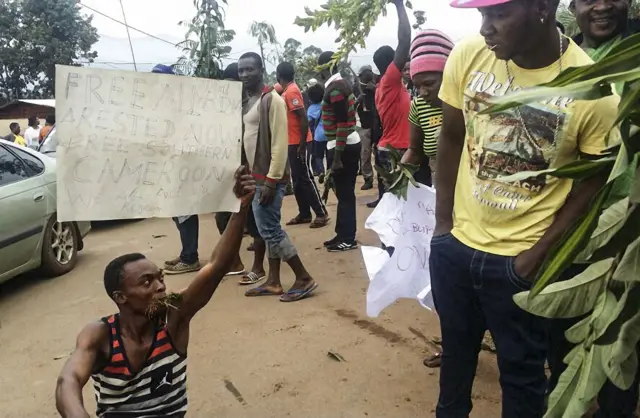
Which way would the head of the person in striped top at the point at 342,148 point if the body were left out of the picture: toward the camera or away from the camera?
away from the camera

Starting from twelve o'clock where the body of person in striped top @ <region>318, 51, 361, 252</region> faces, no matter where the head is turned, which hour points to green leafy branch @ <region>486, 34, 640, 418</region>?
The green leafy branch is roughly at 9 o'clock from the person in striped top.

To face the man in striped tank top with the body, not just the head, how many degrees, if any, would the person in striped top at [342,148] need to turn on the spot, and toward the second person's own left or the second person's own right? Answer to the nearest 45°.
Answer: approximately 90° to the second person's own left

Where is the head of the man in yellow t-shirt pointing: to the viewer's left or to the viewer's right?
to the viewer's left

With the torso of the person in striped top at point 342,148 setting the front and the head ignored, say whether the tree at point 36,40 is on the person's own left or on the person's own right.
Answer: on the person's own right

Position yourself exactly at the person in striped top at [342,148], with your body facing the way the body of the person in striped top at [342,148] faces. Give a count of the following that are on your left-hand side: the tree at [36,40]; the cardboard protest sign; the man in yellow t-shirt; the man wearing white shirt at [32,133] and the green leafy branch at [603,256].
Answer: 3

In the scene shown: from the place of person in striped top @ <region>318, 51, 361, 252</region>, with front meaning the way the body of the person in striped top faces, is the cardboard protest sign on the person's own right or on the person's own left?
on the person's own left
